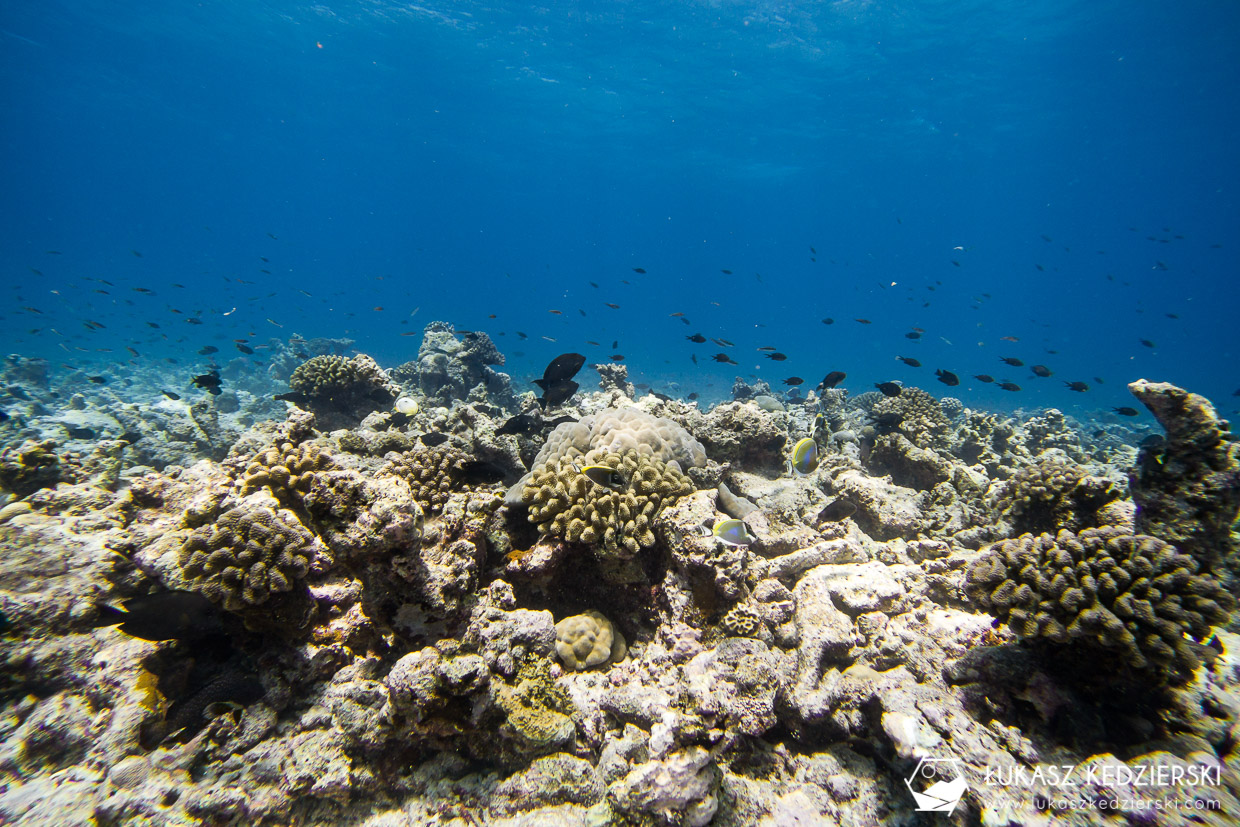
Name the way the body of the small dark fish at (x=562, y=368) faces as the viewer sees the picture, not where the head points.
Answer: to the viewer's right

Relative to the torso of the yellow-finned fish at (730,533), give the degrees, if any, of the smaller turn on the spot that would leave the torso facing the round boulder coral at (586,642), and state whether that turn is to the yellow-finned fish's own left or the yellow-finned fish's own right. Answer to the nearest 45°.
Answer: approximately 180°

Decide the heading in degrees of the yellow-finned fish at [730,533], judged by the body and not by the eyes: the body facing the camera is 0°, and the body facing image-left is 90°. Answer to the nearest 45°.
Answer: approximately 270°

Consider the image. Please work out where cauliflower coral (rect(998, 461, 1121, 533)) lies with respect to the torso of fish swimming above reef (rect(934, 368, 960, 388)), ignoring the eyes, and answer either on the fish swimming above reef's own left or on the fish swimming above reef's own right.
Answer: on the fish swimming above reef's own right
